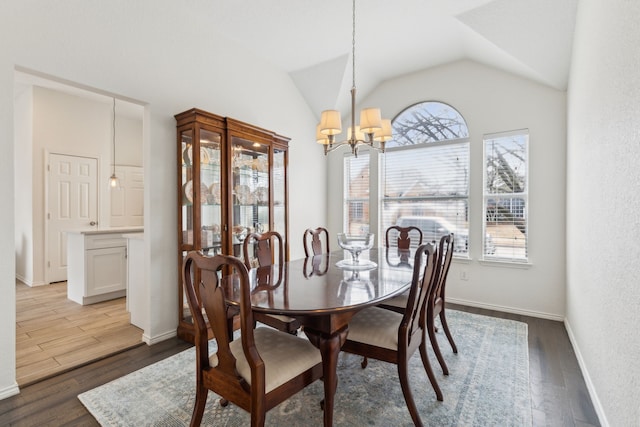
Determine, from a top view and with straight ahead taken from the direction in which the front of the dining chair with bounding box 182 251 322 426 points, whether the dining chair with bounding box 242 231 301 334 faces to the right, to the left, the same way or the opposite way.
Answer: to the right

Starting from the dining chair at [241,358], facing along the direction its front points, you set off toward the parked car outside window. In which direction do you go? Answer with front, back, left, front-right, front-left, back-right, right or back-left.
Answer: front

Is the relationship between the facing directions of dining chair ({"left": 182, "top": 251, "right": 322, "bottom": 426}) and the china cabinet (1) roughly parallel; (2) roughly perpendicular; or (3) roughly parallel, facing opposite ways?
roughly perpendicular

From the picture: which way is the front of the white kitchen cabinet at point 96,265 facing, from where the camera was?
facing the viewer and to the right of the viewer

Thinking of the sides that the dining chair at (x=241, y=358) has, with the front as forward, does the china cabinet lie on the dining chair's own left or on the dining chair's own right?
on the dining chair's own left

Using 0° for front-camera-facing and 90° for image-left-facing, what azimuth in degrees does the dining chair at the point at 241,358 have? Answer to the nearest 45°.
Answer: approximately 225°

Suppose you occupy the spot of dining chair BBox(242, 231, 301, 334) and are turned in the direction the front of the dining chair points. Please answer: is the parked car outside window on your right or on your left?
on your left

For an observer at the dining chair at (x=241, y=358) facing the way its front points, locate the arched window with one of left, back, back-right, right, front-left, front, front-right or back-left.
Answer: front

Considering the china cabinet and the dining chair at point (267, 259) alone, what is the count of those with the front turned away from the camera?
0

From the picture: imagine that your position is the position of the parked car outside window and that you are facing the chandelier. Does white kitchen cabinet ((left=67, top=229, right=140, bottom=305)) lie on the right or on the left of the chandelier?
right

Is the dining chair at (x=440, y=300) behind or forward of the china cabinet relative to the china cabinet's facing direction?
forward

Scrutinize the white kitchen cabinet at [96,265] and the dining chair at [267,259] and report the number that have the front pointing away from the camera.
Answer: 0
